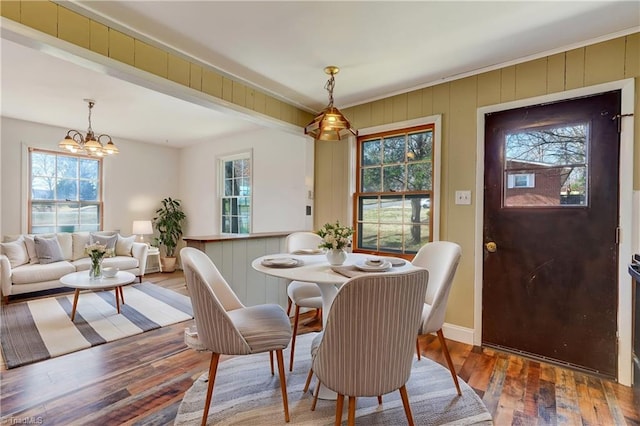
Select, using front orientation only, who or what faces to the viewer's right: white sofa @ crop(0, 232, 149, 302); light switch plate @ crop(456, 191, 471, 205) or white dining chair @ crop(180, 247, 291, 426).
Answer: the white dining chair

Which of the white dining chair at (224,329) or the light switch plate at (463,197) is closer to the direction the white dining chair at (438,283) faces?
the white dining chair

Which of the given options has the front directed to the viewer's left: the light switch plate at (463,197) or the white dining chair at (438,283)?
the white dining chair

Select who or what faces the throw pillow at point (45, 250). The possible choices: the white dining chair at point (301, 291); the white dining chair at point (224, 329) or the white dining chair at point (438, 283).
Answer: the white dining chair at point (438, 283)

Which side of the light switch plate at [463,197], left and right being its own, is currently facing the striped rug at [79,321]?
right

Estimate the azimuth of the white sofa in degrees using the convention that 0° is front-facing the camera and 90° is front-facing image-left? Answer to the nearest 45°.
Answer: approximately 0°

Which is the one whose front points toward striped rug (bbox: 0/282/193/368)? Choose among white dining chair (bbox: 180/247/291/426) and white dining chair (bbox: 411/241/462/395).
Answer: white dining chair (bbox: 411/241/462/395)

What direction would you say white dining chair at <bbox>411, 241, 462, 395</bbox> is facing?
to the viewer's left

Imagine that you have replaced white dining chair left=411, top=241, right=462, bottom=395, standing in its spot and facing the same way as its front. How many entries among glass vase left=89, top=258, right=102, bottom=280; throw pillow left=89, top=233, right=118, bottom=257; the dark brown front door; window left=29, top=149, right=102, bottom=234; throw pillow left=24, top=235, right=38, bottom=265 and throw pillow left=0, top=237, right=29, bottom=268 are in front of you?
5

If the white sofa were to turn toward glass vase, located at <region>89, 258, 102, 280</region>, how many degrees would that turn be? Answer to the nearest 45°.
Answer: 0° — it already faces it

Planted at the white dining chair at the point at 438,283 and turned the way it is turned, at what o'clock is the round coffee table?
The round coffee table is roughly at 12 o'clock from the white dining chair.

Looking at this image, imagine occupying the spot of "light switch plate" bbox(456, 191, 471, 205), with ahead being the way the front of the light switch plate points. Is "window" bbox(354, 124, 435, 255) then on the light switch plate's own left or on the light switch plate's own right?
on the light switch plate's own right

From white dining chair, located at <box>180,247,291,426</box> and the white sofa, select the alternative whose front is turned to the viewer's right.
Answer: the white dining chair

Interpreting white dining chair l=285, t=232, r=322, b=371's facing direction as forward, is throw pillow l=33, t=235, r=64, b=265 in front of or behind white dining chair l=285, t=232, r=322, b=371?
behind

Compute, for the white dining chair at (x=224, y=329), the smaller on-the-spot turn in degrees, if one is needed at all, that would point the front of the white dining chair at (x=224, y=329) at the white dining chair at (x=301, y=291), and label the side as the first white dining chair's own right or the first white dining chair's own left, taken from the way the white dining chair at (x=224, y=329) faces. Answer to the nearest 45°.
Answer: approximately 45° to the first white dining chair's own left

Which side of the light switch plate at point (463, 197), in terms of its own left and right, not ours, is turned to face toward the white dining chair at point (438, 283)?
front

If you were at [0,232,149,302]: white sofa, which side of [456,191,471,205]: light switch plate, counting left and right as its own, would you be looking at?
right

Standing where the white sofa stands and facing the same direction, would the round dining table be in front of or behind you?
in front
